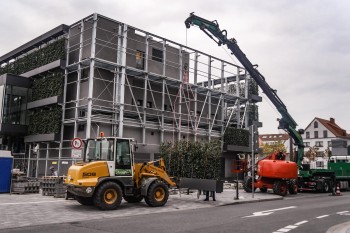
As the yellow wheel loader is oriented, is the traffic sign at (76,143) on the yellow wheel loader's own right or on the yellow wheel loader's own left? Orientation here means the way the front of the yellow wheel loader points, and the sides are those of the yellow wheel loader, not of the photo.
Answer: on the yellow wheel loader's own left

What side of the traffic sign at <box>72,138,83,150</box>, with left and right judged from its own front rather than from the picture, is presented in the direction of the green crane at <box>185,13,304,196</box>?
left

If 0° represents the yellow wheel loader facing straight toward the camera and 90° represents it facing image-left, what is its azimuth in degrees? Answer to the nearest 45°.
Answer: approximately 225°

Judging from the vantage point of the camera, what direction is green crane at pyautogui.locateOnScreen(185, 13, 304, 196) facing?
facing to the left of the viewer

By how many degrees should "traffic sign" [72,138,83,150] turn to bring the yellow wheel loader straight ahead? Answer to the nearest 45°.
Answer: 0° — it already faces it

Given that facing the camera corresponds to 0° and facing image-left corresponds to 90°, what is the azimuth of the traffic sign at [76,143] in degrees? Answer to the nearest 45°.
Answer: approximately 0°

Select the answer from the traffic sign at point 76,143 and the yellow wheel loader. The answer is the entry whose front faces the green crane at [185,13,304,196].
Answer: the yellow wheel loader

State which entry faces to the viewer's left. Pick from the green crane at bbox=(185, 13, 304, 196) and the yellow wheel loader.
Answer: the green crane
